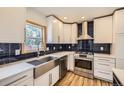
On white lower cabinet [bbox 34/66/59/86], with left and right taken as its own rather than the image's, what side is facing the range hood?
left

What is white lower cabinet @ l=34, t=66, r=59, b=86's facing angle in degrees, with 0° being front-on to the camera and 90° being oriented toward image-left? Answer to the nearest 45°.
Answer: approximately 315°

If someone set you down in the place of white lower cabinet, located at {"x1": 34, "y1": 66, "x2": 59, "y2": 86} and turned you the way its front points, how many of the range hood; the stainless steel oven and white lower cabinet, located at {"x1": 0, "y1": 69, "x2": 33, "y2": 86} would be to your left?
2

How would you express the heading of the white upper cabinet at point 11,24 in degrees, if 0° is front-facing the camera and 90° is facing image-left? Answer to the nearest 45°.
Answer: approximately 0°

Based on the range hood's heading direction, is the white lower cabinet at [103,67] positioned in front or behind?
in front

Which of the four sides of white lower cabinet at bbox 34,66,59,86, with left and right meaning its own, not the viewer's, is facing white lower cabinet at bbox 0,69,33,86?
right

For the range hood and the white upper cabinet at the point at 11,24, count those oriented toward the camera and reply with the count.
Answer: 2

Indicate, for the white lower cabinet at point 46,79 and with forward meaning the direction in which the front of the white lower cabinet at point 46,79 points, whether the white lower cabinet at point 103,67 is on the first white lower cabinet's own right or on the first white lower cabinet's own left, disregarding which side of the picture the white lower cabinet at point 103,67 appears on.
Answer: on the first white lower cabinet's own left

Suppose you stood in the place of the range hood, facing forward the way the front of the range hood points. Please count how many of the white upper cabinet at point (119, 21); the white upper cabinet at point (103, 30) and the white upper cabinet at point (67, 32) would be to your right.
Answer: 1

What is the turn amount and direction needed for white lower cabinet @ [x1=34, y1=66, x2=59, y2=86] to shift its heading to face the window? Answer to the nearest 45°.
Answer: approximately 135° to its left
